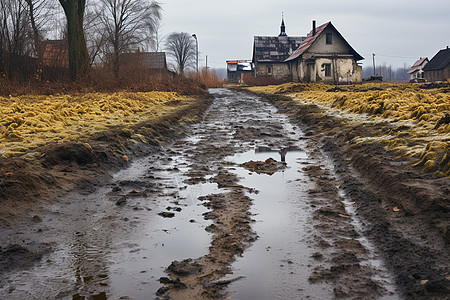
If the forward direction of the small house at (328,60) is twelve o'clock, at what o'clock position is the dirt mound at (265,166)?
The dirt mound is roughly at 12 o'clock from the small house.

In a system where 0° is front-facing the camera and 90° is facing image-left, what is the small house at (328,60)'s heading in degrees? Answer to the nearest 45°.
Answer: approximately 0°

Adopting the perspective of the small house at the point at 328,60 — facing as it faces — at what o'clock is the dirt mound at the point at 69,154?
The dirt mound is roughly at 12 o'clock from the small house.
